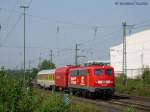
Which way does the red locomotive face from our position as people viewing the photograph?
facing the viewer and to the right of the viewer
